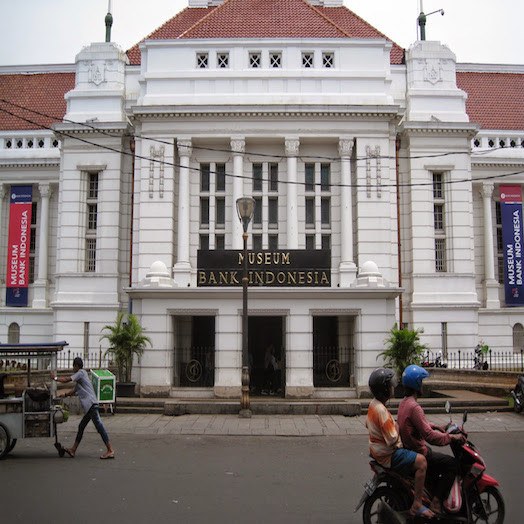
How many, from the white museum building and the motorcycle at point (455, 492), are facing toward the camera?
1

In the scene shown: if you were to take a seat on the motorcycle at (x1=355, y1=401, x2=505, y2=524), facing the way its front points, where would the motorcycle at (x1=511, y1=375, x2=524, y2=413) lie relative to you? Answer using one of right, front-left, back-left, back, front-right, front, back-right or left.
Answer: left

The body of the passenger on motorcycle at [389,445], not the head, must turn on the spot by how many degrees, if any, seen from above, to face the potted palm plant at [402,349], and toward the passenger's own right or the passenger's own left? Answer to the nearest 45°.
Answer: approximately 90° to the passenger's own left

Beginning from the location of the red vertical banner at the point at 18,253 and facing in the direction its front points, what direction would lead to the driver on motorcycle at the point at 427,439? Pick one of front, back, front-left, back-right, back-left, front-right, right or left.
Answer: front

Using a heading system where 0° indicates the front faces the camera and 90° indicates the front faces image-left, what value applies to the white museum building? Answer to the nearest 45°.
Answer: approximately 0°

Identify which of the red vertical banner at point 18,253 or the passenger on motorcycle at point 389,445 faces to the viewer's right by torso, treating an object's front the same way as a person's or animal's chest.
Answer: the passenger on motorcycle

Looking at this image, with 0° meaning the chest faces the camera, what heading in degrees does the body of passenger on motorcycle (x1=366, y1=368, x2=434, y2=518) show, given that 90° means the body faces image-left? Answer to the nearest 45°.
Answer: approximately 270°

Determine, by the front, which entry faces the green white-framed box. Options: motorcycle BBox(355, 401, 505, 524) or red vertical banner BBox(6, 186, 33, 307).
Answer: the red vertical banner

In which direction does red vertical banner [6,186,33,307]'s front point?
toward the camera

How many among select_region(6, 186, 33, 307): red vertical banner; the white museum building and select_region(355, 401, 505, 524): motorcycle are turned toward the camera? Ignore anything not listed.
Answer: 2

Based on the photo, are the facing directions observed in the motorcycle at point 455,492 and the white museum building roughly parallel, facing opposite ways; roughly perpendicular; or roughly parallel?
roughly perpendicular

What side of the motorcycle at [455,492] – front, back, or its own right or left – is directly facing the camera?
right

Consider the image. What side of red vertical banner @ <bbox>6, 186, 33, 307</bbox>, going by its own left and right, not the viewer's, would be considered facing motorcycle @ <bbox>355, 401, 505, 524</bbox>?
front
